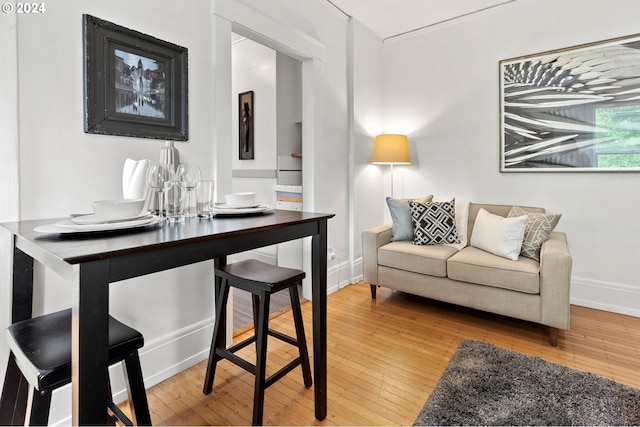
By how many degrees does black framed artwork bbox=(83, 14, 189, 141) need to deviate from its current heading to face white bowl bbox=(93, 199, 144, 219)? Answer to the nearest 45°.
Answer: approximately 45° to its right

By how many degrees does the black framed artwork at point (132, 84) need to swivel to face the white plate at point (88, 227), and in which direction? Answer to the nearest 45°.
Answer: approximately 45° to its right
